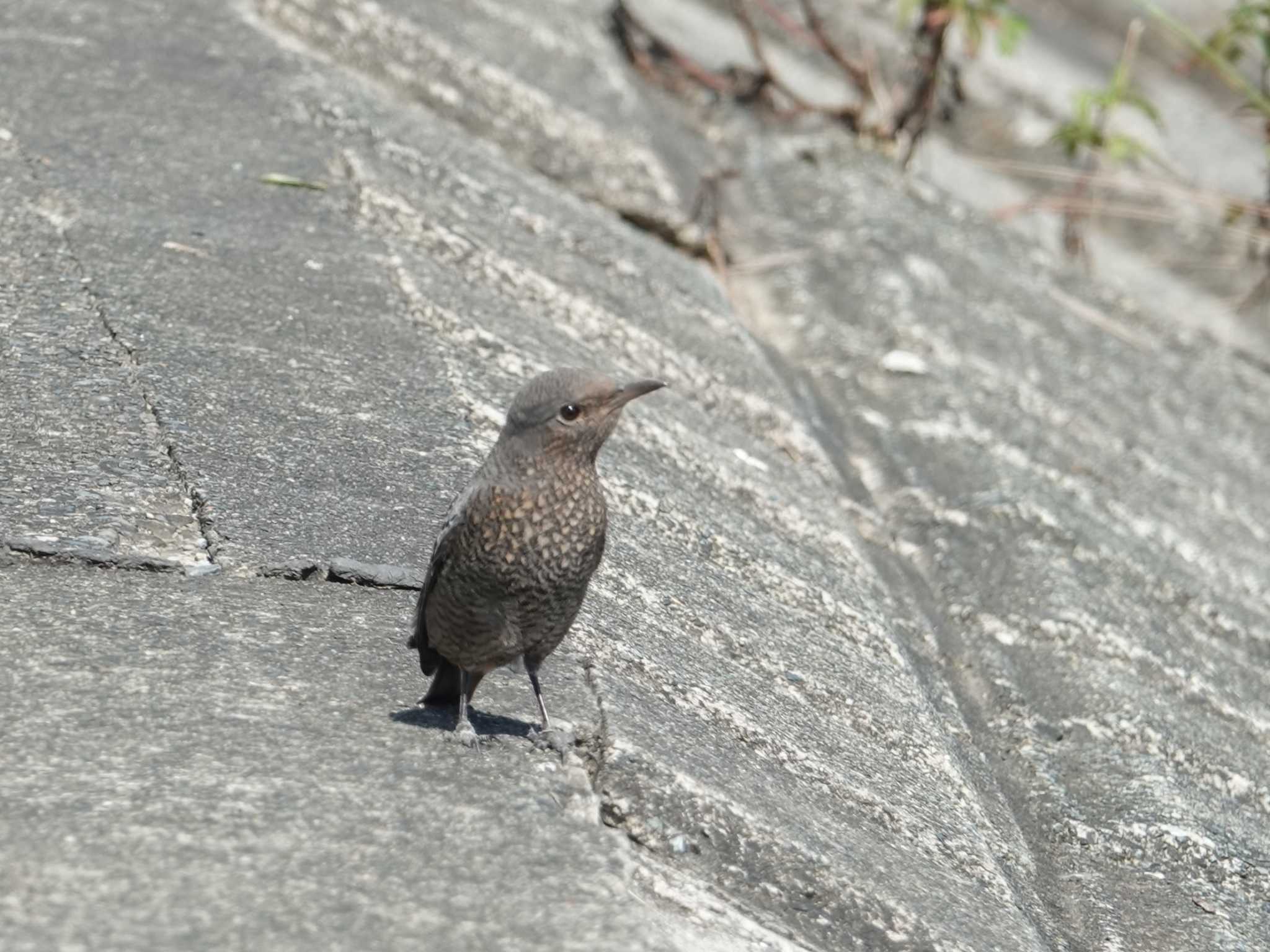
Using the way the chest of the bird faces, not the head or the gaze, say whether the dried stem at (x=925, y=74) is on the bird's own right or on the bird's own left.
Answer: on the bird's own left

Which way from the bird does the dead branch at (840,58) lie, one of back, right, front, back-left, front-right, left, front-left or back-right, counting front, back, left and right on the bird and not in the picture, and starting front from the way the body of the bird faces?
back-left

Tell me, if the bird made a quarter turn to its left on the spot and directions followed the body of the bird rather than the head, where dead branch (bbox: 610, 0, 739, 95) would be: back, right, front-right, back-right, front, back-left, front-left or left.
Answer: front-left

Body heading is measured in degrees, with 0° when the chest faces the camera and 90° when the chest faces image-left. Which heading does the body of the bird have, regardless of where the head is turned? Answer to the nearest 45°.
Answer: approximately 315°
